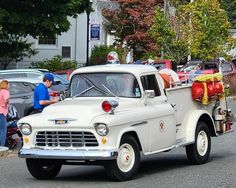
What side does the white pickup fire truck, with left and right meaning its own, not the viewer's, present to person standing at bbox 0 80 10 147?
right

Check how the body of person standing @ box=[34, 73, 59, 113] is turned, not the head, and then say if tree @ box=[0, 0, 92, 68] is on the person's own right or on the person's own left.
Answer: on the person's own left

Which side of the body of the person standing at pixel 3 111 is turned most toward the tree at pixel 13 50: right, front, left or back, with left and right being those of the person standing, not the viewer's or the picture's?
left

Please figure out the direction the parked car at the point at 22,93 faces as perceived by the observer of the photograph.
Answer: facing away from the viewer and to the left of the viewer

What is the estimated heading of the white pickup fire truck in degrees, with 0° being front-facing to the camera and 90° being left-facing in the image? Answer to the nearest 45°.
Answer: approximately 45°

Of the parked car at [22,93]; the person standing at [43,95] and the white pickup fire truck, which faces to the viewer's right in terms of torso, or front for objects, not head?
the person standing

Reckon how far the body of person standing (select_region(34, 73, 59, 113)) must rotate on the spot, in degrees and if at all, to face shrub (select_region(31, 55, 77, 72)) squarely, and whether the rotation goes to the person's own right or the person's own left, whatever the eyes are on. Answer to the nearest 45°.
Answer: approximately 90° to the person's own left

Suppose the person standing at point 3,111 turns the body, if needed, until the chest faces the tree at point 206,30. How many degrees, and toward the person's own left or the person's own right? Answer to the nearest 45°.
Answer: approximately 45° to the person's own left

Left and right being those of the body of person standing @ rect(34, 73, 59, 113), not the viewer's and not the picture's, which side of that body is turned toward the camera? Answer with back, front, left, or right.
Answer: right

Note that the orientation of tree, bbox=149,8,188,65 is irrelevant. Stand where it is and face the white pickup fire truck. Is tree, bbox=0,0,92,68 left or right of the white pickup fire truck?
right

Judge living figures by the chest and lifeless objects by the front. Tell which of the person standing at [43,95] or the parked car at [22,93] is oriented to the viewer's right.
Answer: the person standing

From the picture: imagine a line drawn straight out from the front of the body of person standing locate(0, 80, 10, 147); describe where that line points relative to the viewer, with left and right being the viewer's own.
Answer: facing to the right of the viewer

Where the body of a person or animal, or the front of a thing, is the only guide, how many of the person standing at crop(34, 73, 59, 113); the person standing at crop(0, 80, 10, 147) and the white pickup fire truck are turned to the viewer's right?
2
